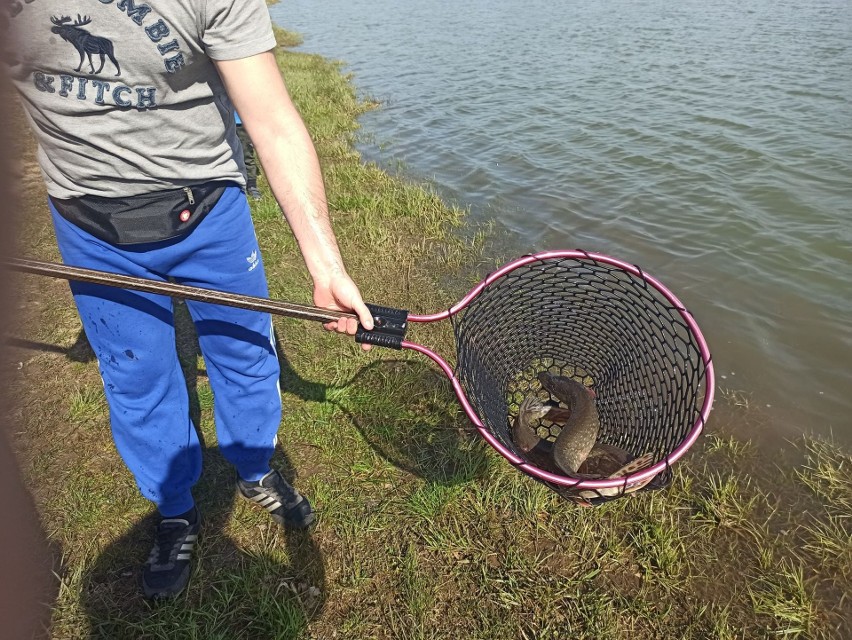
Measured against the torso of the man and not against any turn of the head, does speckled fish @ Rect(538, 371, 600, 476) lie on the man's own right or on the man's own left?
on the man's own left

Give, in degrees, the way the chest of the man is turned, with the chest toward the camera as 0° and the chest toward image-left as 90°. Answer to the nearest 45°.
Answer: approximately 0°

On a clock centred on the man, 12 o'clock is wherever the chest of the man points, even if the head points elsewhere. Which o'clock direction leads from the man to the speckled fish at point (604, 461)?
The speckled fish is roughly at 10 o'clock from the man.
